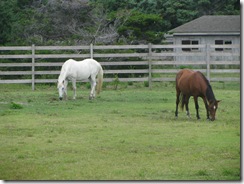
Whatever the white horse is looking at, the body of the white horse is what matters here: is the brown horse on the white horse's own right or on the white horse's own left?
on the white horse's own left

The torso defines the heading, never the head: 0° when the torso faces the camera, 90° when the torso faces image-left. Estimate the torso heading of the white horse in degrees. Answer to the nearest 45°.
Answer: approximately 90°

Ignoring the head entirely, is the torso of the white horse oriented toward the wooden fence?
no
